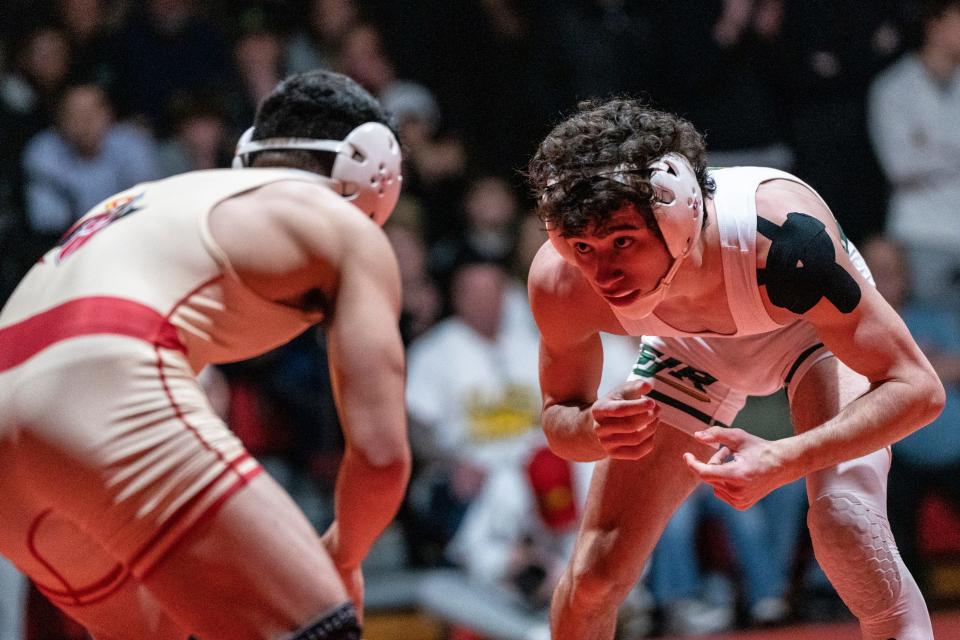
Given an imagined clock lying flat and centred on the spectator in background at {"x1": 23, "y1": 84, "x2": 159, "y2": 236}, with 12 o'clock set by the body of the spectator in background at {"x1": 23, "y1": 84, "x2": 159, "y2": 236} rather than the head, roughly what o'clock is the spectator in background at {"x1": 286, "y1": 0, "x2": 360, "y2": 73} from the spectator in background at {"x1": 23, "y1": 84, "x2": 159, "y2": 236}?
the spectator in background at {"x1": 286, "y1": 0, "x2": 360, "y2": 73} is roughly at 8 o'clock from the spectator in background at {"x1": 23, "y1": 84, "x2": 159, "y2": 236}.

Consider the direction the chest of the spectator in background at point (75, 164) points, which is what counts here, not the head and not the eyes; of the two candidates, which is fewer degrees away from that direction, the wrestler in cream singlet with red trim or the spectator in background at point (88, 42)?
the wrestler in cream singlet with red trim

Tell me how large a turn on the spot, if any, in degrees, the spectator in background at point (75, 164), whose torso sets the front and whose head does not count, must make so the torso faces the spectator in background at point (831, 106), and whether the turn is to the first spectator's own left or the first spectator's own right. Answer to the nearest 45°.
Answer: approximately 90° to the first spectator's own left

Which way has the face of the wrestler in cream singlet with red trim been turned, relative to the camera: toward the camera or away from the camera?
away from the camera

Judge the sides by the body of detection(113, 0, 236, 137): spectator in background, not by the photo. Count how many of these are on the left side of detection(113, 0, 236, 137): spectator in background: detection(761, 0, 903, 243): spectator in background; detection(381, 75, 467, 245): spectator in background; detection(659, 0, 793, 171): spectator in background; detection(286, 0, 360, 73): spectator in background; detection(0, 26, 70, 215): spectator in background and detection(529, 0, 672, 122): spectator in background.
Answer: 5

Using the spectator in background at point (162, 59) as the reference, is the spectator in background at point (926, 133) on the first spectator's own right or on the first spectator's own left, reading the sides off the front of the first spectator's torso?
on the first spectator's own left

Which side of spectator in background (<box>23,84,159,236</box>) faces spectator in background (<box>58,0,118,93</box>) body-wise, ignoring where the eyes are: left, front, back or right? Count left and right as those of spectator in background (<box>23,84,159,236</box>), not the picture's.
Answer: back

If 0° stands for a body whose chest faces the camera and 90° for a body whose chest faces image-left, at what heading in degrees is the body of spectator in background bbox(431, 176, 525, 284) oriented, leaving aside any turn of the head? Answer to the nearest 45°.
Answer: approximately 0°

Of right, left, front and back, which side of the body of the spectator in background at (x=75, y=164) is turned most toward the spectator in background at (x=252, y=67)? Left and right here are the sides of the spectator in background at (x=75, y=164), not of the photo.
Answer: left

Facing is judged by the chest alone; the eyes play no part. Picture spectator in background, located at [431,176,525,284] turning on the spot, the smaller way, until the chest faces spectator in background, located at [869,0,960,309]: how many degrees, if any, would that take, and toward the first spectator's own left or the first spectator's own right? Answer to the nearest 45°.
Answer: approximately 90° to the first spectator's own left

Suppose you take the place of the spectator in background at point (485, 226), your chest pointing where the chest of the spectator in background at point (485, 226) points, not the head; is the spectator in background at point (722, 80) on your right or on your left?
on your left
